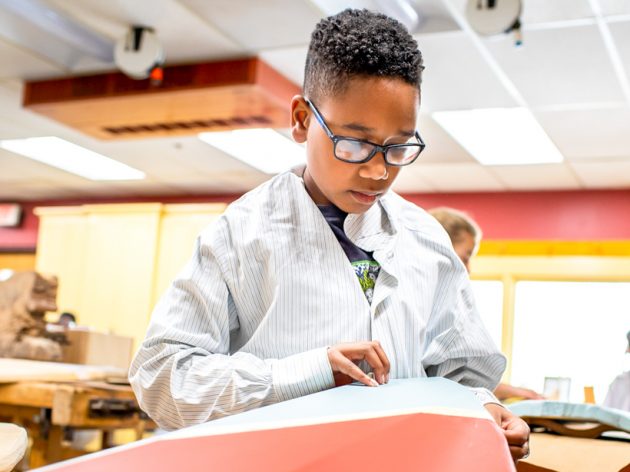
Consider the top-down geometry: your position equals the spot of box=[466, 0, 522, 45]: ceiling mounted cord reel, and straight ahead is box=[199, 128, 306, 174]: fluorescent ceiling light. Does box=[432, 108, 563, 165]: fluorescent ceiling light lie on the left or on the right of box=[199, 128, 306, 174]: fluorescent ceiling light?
right

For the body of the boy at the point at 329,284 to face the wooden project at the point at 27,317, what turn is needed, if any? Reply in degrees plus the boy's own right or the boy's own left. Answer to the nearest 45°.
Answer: approximately 180°

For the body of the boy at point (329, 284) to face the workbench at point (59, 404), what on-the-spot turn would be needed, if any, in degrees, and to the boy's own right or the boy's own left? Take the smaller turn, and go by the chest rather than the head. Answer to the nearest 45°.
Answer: approximately 180°

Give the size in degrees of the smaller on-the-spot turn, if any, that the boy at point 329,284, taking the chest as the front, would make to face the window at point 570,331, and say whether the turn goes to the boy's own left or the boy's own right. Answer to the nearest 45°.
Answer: approximately 135° to the boy's own left

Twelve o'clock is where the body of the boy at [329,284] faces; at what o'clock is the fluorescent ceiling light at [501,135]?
The fluorescent ceiling light is roughly at 8 o'clock from the boy.

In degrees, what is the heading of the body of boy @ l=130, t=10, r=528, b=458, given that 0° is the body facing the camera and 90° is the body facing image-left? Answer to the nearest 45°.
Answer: approximately 315°

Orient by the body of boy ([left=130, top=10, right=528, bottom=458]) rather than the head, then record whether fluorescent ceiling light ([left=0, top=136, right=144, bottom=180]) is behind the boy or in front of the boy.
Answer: behind

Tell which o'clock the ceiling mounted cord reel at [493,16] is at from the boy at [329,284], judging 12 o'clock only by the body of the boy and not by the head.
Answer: The ceiling mounted cord reel is roughly at 8 o'clock from the boy.

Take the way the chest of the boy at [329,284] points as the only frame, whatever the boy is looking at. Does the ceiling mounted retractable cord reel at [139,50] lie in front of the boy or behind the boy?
behind
